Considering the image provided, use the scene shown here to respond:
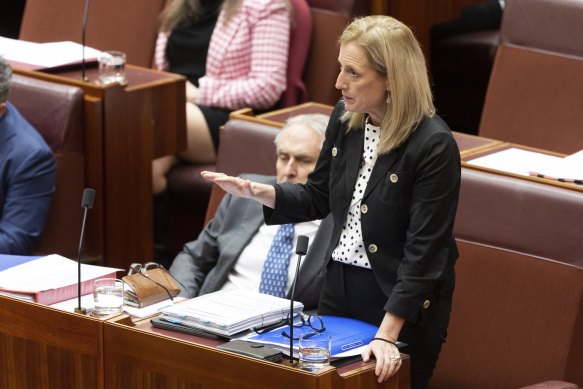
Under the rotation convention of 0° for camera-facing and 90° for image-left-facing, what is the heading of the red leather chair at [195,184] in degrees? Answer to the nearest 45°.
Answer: approximately 45°

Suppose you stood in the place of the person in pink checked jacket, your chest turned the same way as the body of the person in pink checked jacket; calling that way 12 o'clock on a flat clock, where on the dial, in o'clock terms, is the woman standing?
The woman standing is roughly at 10 o'clock from the person in pink checked jacket.
